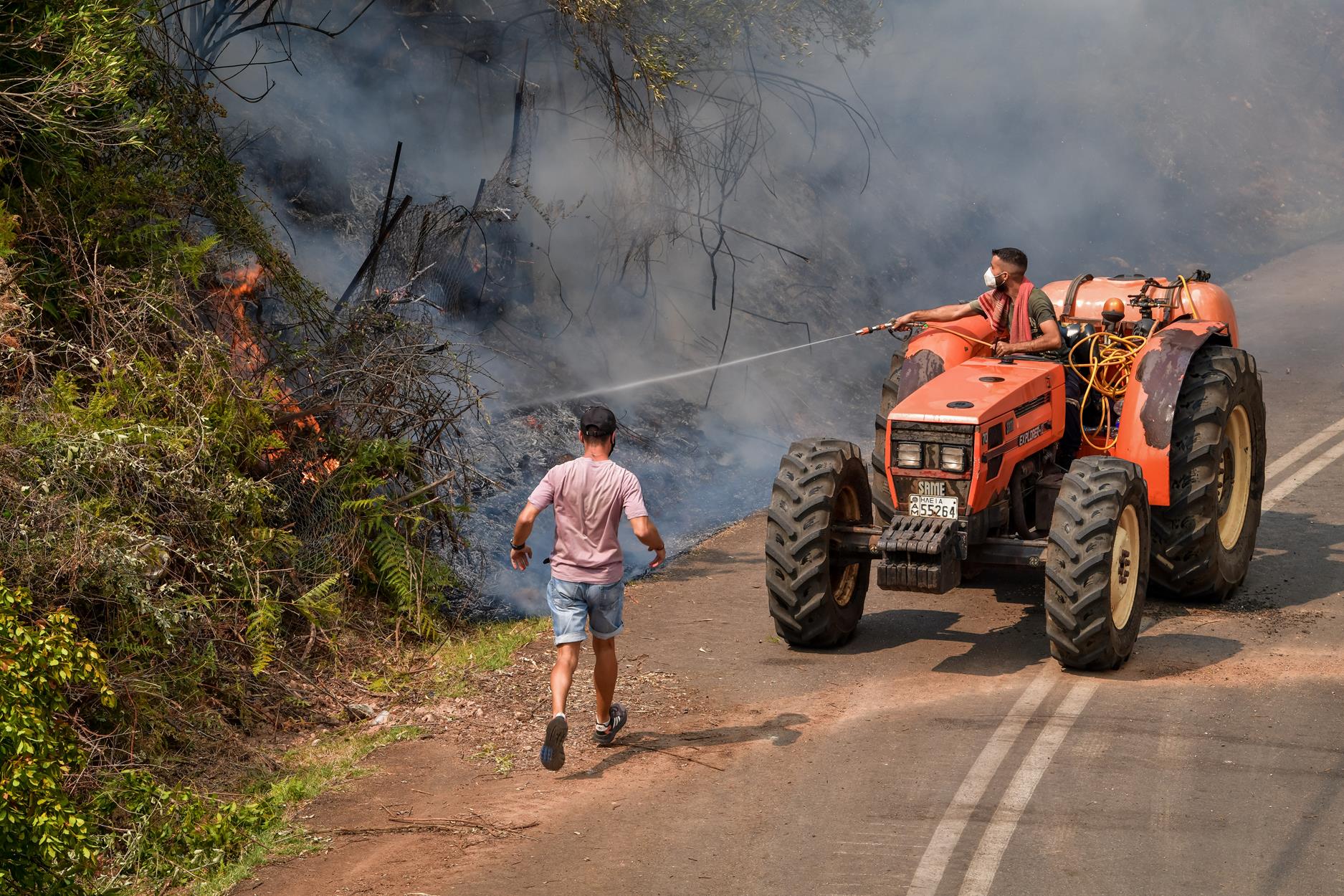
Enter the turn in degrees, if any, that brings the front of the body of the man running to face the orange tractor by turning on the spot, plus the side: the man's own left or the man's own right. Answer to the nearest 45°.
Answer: approximately 45° to the man's own right

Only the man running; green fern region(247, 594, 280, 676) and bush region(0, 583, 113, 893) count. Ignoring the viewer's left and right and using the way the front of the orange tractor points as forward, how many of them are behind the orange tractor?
0

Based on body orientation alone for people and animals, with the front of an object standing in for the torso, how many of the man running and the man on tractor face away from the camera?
1

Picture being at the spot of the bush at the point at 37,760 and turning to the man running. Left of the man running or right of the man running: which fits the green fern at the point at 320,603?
left

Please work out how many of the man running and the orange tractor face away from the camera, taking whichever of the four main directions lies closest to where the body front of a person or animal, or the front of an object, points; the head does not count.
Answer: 1

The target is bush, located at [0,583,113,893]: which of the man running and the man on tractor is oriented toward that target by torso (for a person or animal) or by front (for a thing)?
the man on tractor

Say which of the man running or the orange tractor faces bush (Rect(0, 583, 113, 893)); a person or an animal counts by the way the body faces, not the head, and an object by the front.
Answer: the orange tractor

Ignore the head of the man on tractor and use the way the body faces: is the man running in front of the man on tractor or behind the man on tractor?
in front

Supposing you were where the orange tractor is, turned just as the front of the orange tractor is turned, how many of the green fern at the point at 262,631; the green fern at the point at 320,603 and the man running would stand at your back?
0

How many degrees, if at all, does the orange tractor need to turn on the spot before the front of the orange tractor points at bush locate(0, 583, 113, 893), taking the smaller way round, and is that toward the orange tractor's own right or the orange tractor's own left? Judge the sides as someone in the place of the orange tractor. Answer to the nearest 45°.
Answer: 0° — it already faces it

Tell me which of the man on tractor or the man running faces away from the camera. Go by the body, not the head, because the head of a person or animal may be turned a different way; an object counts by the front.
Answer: the man running

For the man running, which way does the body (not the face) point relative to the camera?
away from the camera

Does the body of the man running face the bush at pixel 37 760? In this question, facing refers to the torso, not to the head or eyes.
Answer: no

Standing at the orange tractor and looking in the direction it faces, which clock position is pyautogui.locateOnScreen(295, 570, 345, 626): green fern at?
The green fern is roughly at 1 o'clock from the orange tractor.

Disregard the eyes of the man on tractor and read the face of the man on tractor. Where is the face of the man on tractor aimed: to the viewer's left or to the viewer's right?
to the viewer's left

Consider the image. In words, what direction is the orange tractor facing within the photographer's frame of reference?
facing the viewer and to the left of the viewer
